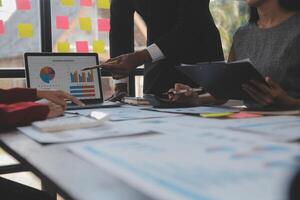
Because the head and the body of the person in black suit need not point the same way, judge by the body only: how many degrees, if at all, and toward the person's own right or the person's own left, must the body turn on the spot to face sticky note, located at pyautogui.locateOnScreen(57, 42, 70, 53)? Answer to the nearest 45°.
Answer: approximately 90° to the person's own right

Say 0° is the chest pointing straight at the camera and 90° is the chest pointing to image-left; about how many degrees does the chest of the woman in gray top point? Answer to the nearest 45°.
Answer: approximately 45°

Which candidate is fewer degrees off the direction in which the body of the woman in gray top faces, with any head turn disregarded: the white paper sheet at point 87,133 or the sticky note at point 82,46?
the white paper sheet

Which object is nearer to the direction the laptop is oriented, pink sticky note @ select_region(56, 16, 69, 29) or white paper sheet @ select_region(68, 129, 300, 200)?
the white paper sheet

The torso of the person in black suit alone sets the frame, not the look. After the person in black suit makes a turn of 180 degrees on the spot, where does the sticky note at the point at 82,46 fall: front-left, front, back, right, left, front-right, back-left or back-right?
left

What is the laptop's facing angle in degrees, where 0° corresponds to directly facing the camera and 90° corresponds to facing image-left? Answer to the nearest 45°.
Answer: approximately 315°

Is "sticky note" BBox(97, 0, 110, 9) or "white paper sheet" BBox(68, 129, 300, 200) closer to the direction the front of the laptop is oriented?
the white paper sheet

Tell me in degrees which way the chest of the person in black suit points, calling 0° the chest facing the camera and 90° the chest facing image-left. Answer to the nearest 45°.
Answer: approximately 45°

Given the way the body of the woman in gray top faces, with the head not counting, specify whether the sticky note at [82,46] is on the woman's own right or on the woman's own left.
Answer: on the woman's own right

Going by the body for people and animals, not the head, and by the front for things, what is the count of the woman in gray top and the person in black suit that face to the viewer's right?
0

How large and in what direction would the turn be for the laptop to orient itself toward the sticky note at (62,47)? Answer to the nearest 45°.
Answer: approximately 135° to its left

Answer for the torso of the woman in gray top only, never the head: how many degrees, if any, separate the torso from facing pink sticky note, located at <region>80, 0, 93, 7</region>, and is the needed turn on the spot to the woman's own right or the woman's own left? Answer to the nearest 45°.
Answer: approximately 90° to the woman's own right

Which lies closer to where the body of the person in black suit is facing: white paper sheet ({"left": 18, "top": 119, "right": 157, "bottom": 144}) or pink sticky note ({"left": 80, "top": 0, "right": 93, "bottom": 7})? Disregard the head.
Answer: the white paper sheet
